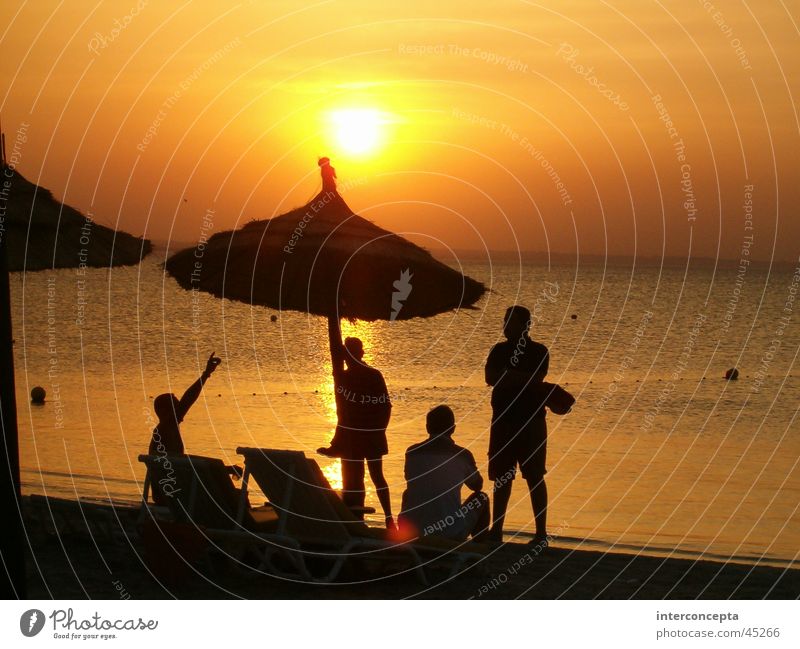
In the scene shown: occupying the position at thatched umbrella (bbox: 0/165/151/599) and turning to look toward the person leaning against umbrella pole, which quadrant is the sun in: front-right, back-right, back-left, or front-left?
front-left

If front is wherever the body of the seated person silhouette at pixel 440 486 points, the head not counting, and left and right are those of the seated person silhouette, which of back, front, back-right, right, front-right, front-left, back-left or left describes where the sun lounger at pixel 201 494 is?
left

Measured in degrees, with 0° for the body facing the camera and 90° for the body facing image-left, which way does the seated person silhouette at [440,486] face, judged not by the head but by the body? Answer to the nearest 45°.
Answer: approximately 180°

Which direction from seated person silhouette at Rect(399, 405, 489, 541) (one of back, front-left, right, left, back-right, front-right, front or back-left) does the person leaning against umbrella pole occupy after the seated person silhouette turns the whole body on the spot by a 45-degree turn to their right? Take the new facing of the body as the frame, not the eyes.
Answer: left

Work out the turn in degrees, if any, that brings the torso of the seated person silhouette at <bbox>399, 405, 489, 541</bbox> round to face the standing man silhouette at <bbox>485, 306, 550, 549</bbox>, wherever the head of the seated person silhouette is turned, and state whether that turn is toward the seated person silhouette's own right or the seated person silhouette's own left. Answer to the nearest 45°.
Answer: approximately 45° to the seated person silhouette's own right

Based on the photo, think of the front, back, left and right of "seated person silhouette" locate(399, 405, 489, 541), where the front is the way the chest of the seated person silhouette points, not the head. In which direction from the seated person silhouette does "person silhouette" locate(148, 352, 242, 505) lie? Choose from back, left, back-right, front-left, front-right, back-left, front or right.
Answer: left
